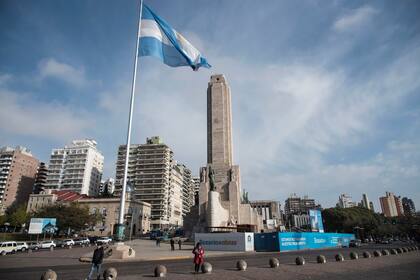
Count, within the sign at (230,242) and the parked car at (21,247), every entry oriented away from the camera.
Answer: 0

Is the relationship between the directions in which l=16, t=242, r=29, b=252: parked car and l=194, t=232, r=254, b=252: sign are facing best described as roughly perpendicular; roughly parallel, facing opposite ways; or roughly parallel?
roughly perpendicular

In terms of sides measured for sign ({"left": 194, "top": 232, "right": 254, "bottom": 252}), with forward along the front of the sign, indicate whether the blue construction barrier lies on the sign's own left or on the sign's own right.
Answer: on the sign's own left

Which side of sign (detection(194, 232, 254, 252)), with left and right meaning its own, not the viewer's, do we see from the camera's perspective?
front

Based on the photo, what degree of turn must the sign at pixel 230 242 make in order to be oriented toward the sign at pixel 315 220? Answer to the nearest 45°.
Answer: approximately 135° to its left

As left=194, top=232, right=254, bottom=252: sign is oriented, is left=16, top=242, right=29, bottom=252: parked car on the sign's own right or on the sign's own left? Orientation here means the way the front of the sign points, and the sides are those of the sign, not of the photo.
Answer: on the sign's own right
